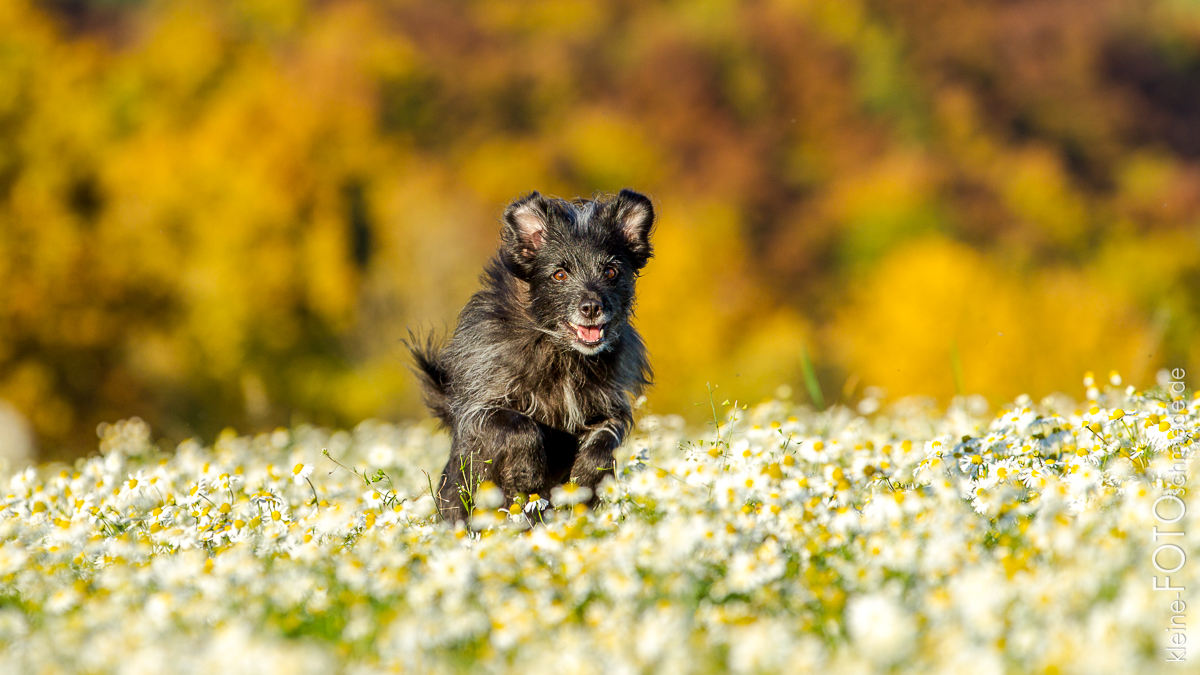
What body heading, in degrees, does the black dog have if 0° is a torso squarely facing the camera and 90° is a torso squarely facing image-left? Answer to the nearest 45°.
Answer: approximately 315°
